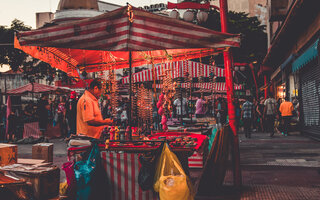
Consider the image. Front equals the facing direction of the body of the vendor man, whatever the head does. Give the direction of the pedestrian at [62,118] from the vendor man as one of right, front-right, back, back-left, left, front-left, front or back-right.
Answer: left

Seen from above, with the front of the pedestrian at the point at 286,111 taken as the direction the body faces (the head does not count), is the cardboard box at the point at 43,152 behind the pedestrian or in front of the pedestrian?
behind

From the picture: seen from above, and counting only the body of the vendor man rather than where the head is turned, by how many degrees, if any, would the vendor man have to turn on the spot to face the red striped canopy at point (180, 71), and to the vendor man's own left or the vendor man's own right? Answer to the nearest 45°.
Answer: approximately 45° to the vendor man's own left

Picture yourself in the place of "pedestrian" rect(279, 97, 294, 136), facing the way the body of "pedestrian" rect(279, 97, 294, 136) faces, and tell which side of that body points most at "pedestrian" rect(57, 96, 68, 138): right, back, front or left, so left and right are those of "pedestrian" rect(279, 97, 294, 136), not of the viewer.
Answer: left

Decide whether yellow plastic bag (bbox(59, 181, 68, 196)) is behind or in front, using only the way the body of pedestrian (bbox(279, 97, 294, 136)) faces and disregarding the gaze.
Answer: behind

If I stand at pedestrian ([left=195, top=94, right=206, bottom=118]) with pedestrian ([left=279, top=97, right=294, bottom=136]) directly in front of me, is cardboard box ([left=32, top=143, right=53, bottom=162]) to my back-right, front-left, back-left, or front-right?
back-right

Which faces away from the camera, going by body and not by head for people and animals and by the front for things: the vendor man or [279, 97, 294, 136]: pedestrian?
the pedestrian

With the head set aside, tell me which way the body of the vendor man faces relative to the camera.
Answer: to the viewer's right

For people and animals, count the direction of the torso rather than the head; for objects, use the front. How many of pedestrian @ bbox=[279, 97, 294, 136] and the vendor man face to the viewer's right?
1

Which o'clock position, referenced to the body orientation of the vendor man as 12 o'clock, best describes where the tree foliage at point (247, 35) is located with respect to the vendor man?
The tree foliage is roughly at 10 o'clock from the vendor man.

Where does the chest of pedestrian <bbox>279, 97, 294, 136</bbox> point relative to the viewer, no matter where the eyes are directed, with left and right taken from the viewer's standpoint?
facing away from the viewer
